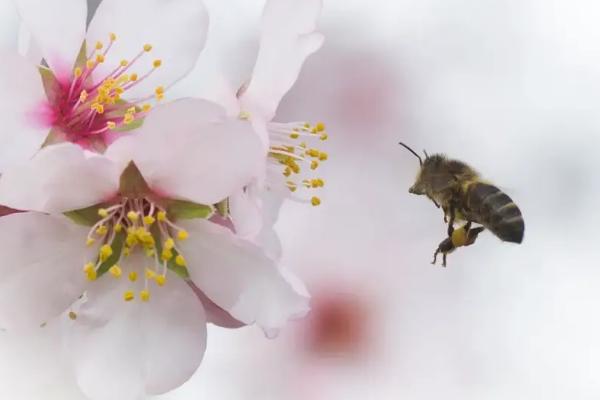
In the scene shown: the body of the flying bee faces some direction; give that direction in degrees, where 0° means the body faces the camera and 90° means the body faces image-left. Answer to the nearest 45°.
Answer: approximately 90°

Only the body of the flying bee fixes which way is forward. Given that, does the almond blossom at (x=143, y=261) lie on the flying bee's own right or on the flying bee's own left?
on the flying bee's own left

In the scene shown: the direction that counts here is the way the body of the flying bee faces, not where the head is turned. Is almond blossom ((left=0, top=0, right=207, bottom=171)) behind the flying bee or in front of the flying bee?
in front
